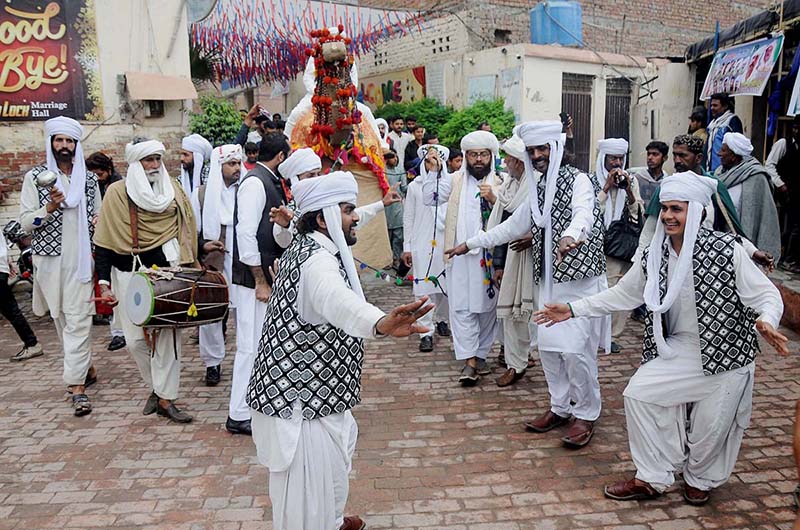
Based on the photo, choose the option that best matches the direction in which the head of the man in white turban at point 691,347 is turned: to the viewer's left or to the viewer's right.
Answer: to the viewer's left

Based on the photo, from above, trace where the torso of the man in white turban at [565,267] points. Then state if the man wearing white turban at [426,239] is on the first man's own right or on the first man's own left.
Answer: on the first man's own right

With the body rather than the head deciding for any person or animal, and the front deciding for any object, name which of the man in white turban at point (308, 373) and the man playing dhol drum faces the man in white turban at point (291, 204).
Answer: the man playing dhol drum

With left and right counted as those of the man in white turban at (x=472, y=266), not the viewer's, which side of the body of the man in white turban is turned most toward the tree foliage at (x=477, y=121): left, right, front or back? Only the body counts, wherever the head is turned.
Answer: back
